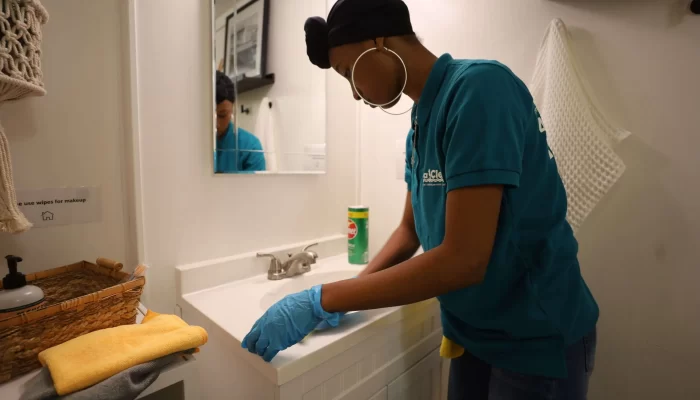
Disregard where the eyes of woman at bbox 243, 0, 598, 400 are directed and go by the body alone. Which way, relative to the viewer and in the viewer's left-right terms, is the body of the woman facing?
facing to the left of the viewer

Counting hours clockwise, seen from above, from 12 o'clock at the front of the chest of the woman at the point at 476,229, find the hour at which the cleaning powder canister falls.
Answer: The cleaning powder canister is roughly at 2 o'clock from the woman.

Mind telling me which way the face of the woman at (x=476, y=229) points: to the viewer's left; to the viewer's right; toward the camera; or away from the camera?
to the viewer's left

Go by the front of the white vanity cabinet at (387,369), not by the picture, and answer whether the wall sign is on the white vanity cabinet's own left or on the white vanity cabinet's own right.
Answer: on the white vanity cabinet's own right

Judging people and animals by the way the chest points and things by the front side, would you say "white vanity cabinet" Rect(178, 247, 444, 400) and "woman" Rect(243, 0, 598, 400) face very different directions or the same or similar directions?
very different directions

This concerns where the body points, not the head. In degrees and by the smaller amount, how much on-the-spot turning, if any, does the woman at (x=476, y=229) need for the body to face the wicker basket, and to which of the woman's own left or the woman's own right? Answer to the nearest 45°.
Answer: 0° — they already face it

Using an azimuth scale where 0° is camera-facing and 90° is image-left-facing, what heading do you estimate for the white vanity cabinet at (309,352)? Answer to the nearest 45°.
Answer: approximately 315°

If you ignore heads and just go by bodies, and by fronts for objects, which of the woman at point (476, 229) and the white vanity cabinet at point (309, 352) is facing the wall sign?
the woman

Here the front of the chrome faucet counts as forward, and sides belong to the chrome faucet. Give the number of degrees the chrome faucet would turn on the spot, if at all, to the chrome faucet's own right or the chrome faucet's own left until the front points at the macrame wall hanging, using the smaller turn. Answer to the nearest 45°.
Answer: approximately 90° to the chrome faucet's own right

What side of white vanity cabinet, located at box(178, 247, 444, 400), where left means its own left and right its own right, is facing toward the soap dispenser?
right
